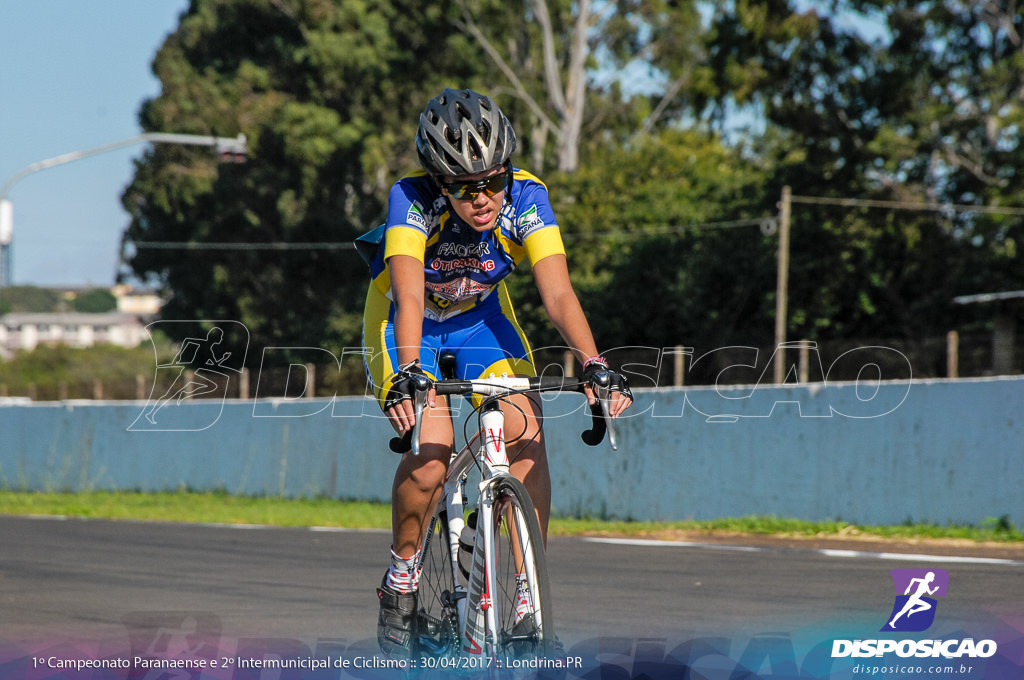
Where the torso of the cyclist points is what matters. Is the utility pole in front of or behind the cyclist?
behind

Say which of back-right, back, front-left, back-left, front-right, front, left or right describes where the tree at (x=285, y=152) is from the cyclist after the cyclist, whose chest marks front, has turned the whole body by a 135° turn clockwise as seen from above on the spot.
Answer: front-right

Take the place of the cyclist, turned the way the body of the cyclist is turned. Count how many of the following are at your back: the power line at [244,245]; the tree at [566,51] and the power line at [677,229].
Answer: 3

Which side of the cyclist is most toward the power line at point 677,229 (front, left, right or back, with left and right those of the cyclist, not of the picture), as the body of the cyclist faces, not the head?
back

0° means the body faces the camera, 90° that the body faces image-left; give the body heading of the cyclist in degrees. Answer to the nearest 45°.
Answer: approximately 0°

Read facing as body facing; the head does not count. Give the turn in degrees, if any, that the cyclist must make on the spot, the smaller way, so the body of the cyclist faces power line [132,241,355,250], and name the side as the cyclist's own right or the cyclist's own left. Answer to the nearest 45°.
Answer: approximately 180°

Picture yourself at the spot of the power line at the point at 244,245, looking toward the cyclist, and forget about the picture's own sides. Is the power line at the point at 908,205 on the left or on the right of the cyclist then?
left

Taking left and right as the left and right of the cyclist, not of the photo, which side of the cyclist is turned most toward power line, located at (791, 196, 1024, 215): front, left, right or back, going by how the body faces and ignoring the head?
back

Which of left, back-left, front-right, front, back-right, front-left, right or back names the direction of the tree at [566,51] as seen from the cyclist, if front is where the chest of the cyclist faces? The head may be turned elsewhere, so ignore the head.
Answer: back

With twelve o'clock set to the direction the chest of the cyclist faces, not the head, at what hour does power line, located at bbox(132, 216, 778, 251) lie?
The power line is roughly at 6 o'clock from the cyclist.

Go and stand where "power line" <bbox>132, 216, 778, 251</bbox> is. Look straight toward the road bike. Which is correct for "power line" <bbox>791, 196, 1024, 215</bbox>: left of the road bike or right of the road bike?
left

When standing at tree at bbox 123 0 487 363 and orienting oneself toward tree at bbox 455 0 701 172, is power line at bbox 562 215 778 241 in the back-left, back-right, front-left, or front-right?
front-right
